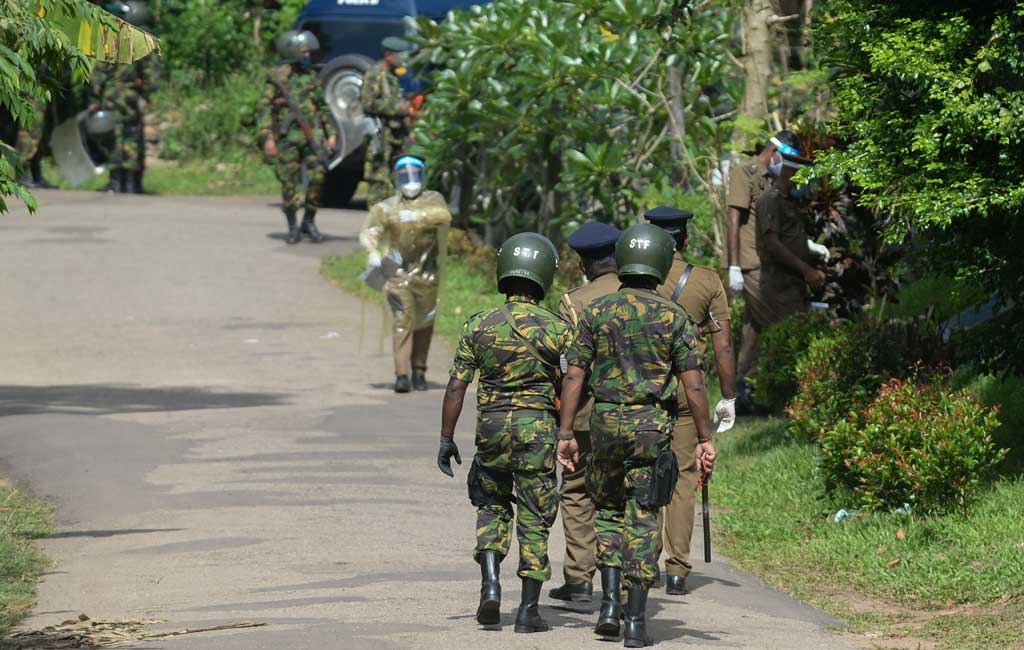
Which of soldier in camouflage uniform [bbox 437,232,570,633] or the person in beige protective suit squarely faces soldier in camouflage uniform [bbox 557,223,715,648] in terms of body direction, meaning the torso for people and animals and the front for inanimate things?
the person in beige protective suit

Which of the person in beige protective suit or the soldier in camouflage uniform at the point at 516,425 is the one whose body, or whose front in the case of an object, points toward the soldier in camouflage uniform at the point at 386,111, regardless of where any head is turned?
the soldier in camouflage uniform at the point at 516,425

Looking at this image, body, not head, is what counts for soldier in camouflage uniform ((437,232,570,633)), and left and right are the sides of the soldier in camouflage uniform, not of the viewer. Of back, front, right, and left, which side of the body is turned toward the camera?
back

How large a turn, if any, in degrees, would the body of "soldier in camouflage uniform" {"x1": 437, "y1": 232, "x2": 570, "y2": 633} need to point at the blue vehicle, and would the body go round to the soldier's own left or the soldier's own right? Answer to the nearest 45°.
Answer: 0° — they already face it

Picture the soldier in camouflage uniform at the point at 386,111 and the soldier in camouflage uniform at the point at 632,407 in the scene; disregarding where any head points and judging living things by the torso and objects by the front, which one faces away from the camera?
the soldier in camouflage uniform at the point at 632,407

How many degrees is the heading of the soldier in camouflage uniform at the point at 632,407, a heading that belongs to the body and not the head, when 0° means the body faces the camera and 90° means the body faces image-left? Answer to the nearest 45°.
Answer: approximately 180°

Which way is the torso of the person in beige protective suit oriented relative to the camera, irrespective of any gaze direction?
toward the camera

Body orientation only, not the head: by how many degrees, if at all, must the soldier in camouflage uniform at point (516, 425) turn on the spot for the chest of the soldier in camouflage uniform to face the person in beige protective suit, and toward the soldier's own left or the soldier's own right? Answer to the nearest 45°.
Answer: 0° — they already face them

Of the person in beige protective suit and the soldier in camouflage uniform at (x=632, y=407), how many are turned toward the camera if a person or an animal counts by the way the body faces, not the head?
1

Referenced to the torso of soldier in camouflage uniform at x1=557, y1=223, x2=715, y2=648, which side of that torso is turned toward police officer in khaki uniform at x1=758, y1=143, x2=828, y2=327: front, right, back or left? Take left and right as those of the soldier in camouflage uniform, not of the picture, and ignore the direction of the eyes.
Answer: front

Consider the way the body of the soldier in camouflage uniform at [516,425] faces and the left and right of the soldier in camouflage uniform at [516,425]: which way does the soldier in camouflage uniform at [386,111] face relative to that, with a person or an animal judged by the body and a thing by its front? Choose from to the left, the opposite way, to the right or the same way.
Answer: to the right

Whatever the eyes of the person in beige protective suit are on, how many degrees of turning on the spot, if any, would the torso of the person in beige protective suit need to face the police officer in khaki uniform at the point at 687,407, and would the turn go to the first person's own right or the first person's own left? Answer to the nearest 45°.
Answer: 0° — they already face them

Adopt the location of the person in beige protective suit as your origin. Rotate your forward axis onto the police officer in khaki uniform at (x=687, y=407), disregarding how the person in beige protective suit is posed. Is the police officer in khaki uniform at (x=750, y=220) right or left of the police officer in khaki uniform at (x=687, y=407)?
left

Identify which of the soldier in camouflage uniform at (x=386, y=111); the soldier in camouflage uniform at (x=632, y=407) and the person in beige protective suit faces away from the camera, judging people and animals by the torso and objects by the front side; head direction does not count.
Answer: the soldier in camouflage uniform at (x=632, y=407)

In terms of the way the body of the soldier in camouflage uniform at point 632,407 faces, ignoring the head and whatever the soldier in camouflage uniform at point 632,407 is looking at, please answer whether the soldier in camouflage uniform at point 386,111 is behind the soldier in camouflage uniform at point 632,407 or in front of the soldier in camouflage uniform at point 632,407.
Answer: in front
